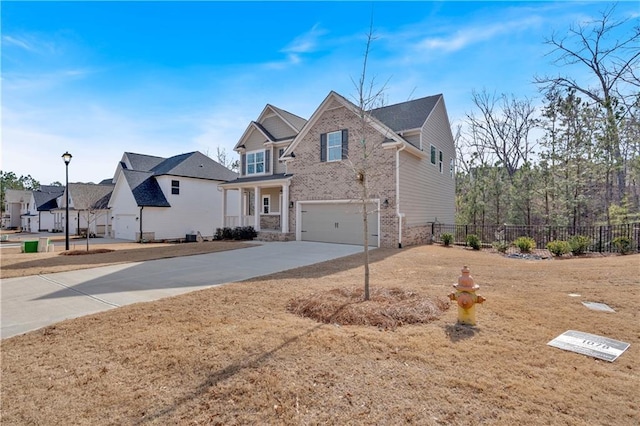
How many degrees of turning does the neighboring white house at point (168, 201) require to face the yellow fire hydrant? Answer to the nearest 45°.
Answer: approximately 45° to its left

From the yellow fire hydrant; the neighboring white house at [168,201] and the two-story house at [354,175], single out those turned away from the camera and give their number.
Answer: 0

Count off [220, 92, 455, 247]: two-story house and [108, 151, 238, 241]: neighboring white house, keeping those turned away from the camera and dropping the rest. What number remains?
0

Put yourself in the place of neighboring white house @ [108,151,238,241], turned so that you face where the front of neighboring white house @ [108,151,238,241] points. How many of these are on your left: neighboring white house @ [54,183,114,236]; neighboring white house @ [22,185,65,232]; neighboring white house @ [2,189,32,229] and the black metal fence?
1

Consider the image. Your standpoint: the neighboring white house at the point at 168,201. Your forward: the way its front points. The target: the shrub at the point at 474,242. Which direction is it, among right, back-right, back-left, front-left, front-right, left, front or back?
left

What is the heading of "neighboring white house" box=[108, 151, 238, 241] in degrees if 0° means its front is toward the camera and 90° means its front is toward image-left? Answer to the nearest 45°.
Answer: approximately 45°

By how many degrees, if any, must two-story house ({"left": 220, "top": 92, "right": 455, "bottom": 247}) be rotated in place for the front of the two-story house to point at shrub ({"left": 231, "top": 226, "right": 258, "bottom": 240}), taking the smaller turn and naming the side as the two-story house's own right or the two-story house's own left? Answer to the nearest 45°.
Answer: approximately 45° to the two-story house's own right

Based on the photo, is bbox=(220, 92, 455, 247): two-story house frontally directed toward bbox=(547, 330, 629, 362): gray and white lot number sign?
no

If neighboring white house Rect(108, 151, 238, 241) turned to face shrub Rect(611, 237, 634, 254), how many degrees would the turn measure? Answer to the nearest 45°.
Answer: approximately 90° to its left

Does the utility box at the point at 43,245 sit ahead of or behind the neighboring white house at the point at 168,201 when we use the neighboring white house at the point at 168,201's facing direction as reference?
ahead

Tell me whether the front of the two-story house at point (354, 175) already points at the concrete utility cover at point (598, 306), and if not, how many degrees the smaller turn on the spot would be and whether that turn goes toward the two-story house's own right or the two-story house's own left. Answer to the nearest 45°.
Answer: approximately 45° to the two-story house's own left

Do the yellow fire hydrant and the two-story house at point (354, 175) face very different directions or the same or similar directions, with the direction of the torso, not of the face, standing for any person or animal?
same or similar directions

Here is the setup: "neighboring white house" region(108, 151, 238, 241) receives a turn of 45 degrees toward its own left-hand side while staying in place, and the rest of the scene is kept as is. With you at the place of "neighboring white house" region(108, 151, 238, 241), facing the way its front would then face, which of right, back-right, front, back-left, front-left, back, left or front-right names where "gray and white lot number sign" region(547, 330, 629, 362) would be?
front

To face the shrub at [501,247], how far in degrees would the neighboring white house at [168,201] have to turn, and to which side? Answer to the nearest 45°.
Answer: approximately 90° to its left

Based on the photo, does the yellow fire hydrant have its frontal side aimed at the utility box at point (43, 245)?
no

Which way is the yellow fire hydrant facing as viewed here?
toward the camera

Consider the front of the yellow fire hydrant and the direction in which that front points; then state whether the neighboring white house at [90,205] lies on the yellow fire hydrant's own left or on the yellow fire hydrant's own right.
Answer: on the yellow fire hydrant's own right
